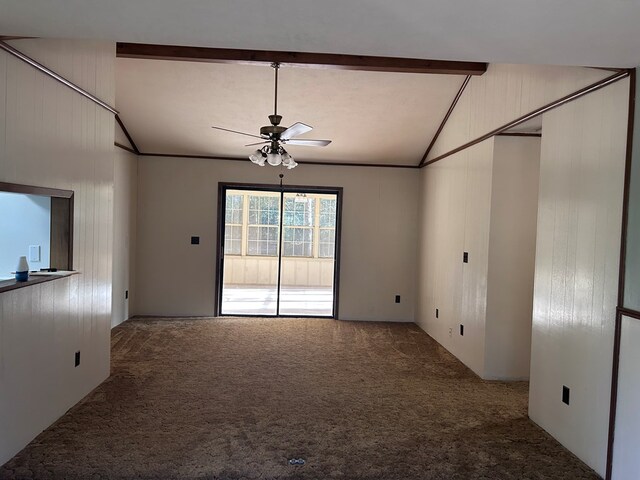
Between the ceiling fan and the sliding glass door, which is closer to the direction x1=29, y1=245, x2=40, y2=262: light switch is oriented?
the ceiling fan

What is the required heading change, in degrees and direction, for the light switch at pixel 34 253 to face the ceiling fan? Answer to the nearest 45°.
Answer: approximately 90° to its left

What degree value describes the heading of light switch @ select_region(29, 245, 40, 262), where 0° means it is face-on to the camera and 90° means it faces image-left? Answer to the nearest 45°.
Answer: approximately 0°

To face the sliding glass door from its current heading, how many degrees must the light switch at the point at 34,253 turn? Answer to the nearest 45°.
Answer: approximately 135° to its left
